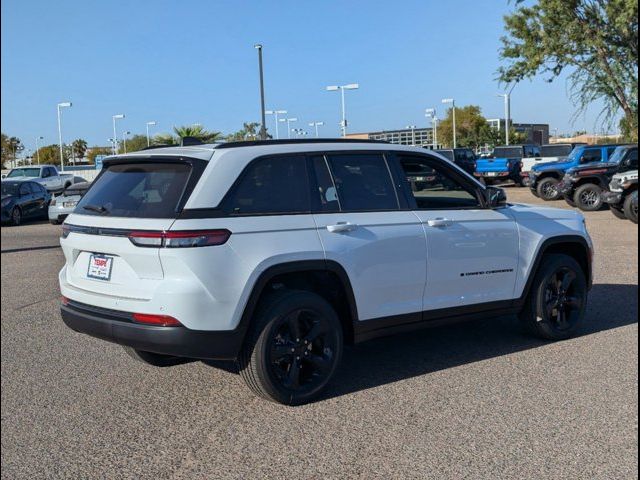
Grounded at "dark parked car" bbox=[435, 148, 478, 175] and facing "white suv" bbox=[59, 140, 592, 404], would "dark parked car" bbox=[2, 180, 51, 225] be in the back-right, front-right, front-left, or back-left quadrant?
front-right

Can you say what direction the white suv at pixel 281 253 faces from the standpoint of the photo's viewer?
facing away from the viewer and to the right of the viewer

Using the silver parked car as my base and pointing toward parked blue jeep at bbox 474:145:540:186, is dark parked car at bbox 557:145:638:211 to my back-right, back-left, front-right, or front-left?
front-right

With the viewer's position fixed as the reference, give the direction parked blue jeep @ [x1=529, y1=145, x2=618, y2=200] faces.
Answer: facing the viewer and to the left of the viewer

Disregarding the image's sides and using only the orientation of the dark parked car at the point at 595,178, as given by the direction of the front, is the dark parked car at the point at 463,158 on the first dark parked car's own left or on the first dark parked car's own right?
on the first dark parked car's own right

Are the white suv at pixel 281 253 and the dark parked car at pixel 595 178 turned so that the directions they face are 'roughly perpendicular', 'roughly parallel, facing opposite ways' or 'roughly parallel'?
roughly parallel, facing opposite ways

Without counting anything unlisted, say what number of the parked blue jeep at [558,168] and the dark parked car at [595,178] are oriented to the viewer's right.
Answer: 0

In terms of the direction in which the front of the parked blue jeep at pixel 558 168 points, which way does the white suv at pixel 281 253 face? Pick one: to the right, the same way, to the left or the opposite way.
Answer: the opposite way

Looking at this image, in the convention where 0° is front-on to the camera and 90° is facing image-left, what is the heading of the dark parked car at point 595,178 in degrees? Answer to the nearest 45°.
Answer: approximately 45°

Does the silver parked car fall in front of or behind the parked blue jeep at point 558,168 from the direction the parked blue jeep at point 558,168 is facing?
in front

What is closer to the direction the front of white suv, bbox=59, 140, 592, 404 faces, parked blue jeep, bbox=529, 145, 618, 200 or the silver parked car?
the parked blue jeep

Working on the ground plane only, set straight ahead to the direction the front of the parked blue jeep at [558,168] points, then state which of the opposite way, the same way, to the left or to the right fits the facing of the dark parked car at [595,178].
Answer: the same way

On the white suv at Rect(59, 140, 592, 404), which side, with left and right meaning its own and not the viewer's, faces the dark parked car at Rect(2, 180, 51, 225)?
left

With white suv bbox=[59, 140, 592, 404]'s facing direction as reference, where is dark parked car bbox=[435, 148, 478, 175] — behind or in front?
in front

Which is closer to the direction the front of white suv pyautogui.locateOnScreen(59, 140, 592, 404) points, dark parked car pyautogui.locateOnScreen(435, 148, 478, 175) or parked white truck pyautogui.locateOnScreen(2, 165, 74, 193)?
the dark parked car

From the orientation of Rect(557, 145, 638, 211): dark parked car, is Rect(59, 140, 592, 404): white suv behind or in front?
in front
